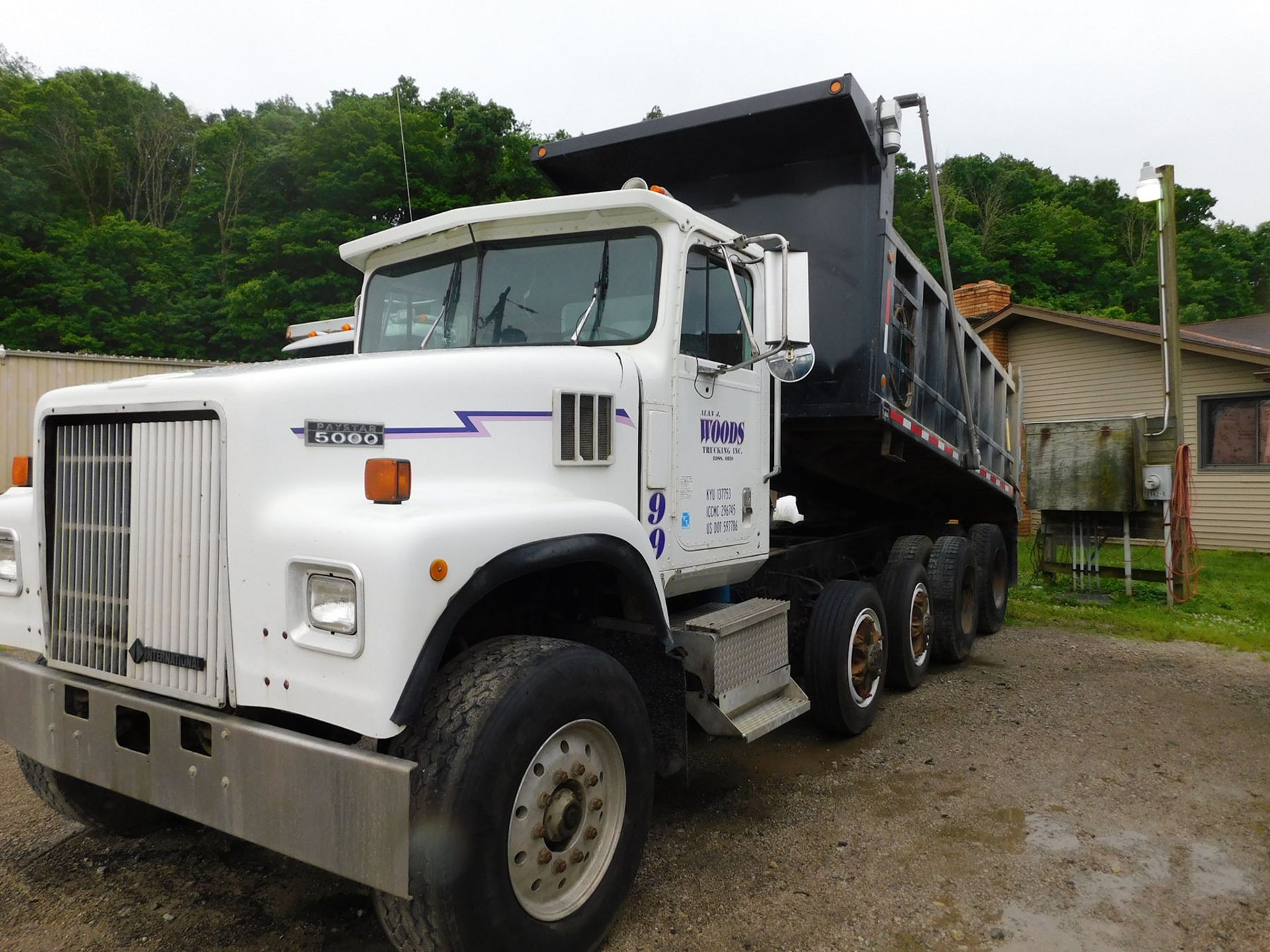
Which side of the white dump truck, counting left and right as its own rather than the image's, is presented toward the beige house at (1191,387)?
back

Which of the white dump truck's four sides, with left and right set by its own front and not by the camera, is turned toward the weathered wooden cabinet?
back

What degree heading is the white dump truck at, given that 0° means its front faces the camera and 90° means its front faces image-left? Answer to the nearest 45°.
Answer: approximately 45°

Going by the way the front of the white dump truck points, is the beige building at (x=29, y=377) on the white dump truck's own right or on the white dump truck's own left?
on the white dump truck's own right

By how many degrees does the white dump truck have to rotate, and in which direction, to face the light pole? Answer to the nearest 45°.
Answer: approximately 180°

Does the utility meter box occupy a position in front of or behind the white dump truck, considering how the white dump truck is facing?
behind

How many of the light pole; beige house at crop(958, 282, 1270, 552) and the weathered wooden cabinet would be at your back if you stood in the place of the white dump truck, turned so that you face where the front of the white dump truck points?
3
